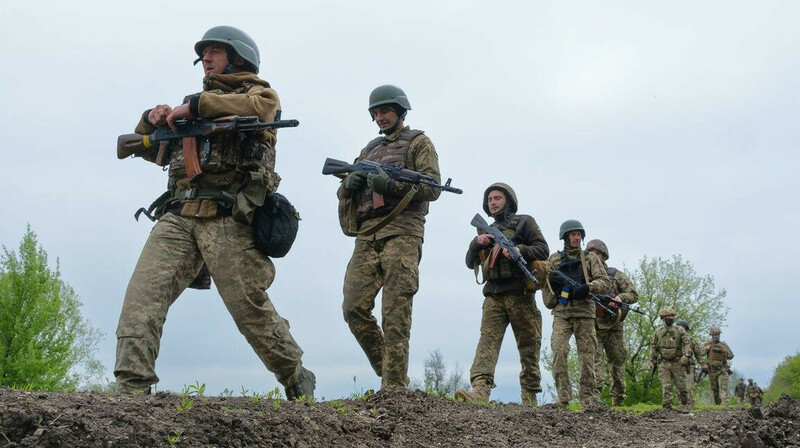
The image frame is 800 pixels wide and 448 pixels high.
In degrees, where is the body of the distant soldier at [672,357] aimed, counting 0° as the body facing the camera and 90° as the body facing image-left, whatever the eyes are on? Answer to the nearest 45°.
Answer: approximately 0°

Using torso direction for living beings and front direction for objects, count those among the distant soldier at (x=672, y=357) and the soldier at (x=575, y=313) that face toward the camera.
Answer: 2

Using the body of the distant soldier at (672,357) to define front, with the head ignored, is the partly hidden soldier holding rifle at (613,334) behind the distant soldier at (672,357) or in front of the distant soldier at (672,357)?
in front

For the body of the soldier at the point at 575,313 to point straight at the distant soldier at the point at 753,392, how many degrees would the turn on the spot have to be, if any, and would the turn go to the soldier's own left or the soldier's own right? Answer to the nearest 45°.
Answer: approximately 180°

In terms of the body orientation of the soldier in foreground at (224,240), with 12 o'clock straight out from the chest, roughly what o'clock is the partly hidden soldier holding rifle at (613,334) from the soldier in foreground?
The partly hidden soldier holding rifle is roughly at 6 o'clock from the soldier in foreground.

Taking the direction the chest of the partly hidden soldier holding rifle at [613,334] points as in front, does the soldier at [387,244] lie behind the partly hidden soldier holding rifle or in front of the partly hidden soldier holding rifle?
in front

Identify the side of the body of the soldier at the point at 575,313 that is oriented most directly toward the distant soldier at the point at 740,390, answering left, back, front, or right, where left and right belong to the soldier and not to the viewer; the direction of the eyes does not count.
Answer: back

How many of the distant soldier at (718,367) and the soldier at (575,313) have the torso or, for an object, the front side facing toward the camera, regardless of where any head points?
2

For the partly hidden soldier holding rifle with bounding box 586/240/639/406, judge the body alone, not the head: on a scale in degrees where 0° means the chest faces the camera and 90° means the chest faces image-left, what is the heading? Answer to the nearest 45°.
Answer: approximately 45°
